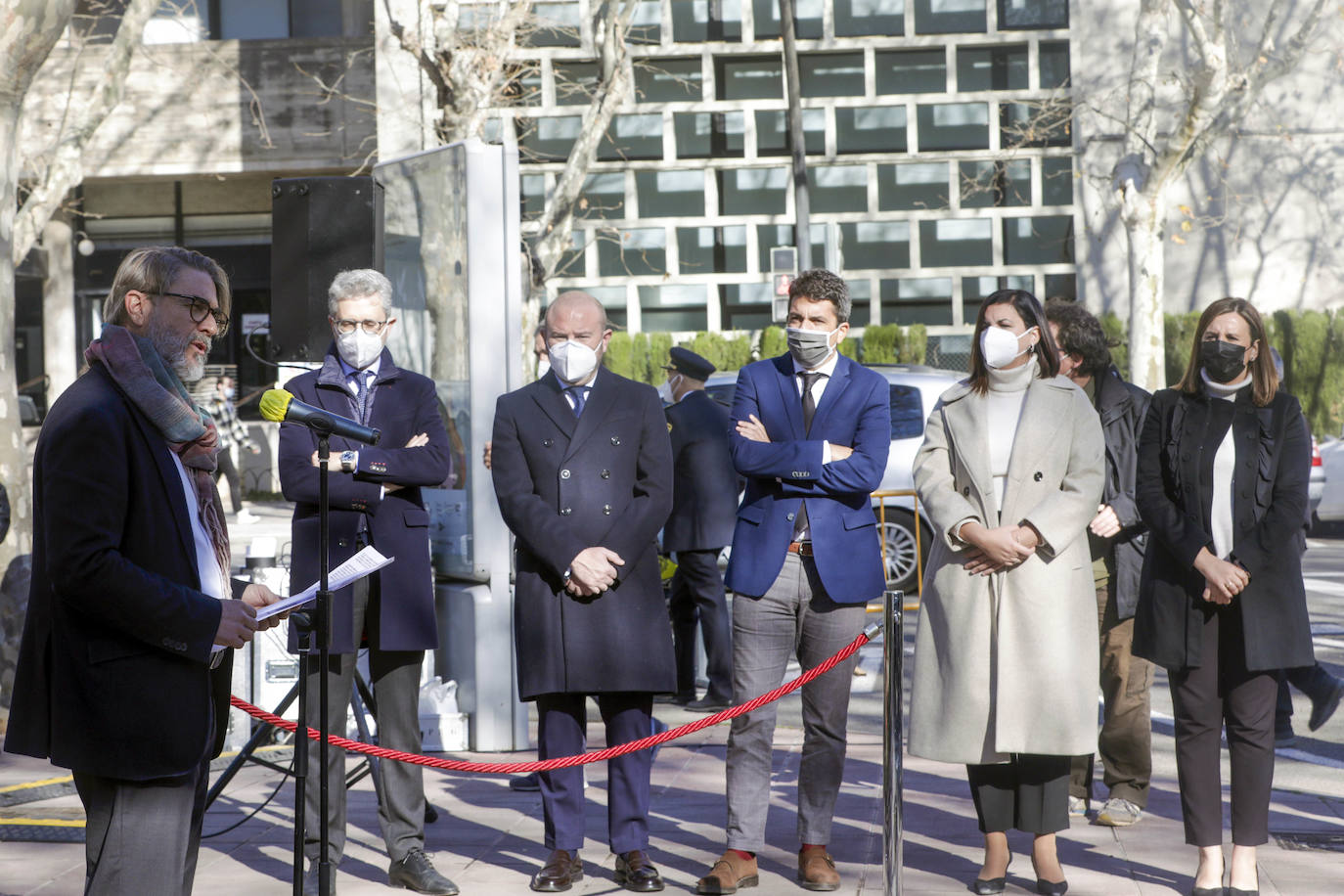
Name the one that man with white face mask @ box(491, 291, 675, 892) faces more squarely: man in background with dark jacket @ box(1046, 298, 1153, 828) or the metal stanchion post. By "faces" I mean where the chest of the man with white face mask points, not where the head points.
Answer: the metal stanchion post

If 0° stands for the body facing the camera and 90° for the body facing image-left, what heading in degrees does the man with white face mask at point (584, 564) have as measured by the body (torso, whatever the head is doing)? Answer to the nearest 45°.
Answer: approximately 0°

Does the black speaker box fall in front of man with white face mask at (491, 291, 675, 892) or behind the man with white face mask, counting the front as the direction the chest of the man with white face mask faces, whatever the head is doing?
behind

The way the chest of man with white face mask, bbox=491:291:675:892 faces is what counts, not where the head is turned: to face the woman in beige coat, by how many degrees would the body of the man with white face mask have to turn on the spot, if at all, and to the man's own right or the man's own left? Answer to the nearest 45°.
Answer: approximately 90° to the man's own left

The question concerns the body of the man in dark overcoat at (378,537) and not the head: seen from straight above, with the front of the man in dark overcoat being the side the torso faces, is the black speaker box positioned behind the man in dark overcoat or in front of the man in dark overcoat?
behind

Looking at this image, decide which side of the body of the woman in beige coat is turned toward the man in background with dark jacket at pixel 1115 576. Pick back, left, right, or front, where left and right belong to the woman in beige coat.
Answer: back

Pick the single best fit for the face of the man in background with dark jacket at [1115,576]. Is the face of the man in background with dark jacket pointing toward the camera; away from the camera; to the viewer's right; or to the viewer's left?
to the viewer's left

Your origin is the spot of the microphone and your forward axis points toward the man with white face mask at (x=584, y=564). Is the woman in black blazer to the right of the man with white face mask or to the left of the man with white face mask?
right
